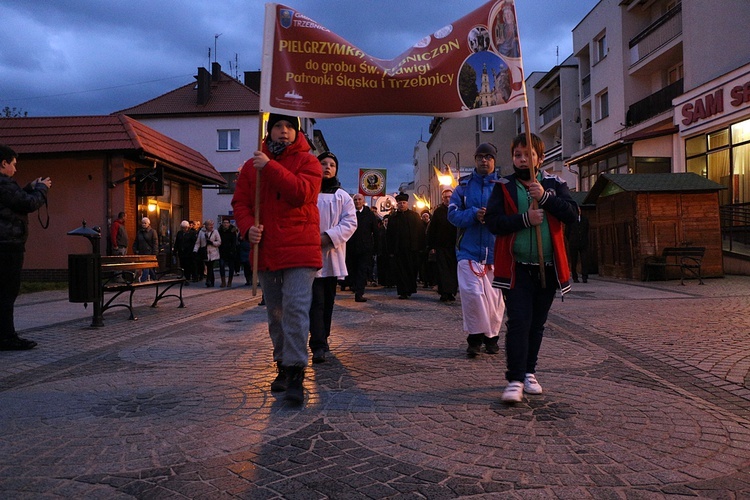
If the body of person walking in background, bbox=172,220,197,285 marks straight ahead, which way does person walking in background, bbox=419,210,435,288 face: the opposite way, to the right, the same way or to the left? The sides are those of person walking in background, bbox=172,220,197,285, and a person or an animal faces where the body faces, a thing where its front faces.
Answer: the same way

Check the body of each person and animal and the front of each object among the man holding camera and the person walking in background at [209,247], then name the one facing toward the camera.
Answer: the person walking in background

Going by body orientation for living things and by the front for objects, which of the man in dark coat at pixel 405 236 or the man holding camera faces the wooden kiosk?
the man holding camera

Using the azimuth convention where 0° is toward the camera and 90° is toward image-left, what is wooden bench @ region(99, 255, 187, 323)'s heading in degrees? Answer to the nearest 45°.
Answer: approximately 315°

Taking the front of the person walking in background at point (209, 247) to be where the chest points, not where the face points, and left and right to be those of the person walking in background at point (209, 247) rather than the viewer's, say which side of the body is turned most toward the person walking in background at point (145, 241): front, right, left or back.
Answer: right

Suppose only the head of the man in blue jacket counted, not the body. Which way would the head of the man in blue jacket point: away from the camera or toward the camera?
toward the camera

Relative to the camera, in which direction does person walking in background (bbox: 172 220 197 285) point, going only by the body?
toward the camera

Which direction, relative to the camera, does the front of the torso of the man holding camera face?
to the viewer's right

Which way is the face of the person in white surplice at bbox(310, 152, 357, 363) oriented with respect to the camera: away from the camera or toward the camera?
toward the camera

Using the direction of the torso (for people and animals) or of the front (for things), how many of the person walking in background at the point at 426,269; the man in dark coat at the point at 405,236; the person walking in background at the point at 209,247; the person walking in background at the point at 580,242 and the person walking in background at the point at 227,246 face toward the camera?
5

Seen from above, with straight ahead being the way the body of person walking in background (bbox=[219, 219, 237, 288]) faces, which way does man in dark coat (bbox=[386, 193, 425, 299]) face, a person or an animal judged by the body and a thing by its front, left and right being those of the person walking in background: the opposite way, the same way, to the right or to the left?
the same way

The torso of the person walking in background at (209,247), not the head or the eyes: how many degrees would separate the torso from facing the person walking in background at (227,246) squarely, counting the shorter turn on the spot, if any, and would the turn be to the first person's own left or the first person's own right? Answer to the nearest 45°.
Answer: approximately 135° to the first person's own left

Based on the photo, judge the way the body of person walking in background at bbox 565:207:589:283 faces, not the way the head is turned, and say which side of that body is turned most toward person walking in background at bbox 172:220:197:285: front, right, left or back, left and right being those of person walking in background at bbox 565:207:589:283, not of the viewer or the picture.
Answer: right

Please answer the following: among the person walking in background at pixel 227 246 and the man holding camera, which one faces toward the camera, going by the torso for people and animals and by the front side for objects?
the person walking in background

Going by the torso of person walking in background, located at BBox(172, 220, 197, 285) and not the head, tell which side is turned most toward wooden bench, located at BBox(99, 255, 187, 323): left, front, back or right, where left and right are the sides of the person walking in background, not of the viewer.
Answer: front

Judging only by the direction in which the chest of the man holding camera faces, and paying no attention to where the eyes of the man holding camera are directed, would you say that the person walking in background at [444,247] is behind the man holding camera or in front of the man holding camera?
in front

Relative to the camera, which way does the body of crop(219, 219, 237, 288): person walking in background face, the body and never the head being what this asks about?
toward the camera

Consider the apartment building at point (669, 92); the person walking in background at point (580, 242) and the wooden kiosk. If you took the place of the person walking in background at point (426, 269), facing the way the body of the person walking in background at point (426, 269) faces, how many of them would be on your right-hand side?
0

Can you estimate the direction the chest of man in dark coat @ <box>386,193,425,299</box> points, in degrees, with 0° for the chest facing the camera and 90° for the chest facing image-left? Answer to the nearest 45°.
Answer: approximately 0°

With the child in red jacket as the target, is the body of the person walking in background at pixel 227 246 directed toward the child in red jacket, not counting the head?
yes

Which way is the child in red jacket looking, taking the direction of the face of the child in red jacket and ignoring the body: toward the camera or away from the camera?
toward the camera
